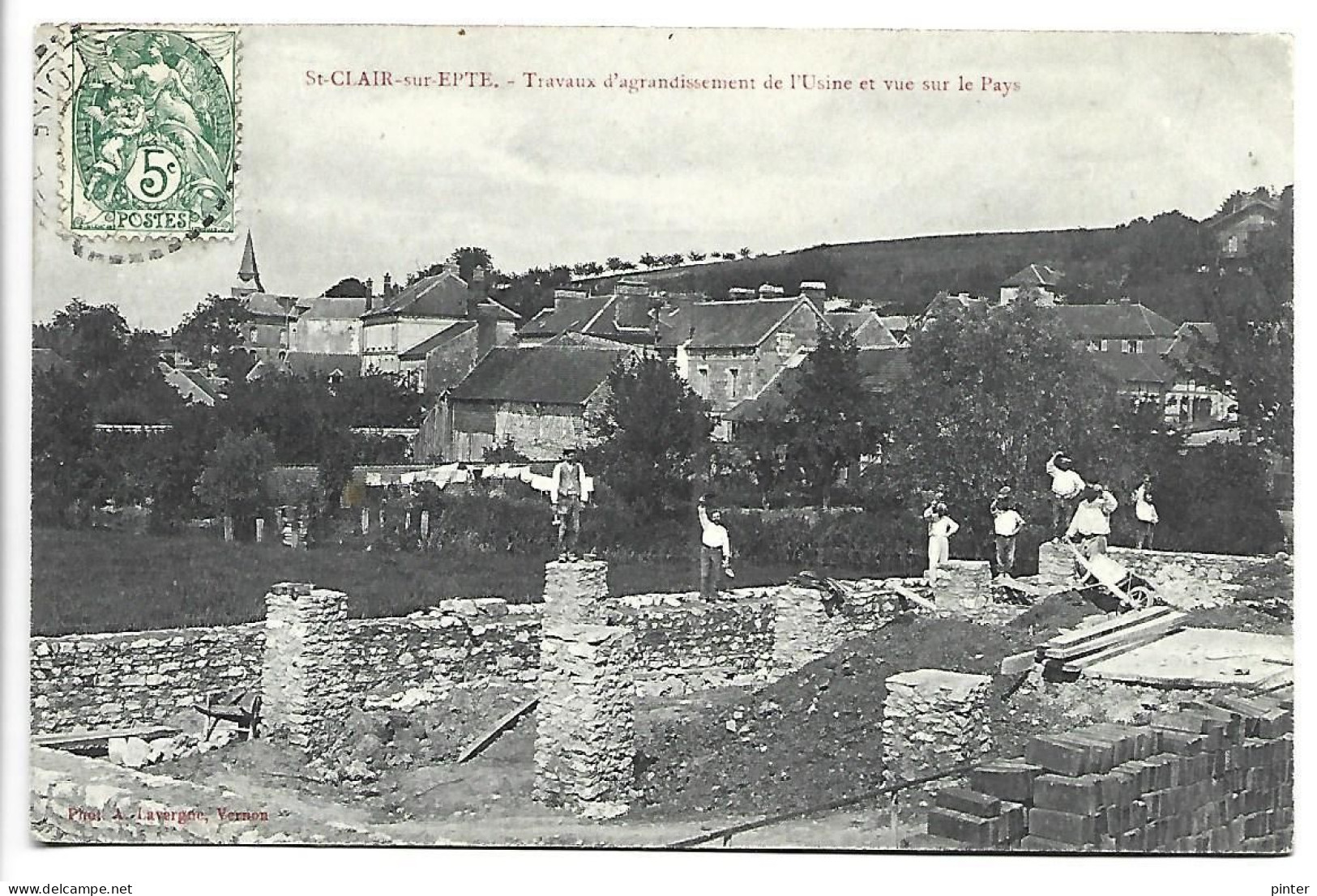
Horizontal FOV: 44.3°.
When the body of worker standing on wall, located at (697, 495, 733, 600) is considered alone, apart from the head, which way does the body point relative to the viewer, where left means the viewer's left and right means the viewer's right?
facing the viewer

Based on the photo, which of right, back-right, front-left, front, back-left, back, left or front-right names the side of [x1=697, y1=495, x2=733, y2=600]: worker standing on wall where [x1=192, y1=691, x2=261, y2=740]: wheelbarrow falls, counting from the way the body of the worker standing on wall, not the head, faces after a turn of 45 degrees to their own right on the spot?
front-right

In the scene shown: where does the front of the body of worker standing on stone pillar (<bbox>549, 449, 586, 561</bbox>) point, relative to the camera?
toward the camera

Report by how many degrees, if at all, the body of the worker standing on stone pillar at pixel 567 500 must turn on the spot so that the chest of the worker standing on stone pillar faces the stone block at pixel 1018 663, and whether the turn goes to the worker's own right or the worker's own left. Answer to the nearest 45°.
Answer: approximately 90° to the worker's own left
